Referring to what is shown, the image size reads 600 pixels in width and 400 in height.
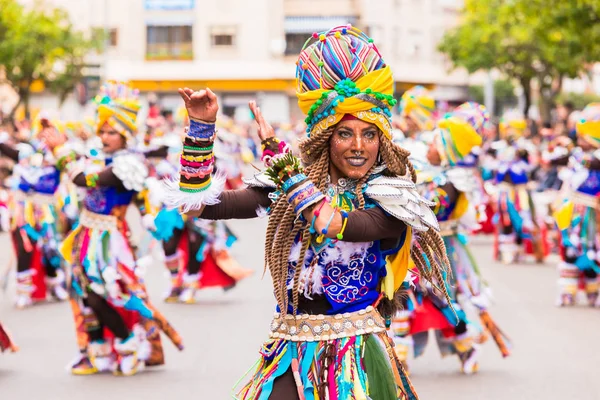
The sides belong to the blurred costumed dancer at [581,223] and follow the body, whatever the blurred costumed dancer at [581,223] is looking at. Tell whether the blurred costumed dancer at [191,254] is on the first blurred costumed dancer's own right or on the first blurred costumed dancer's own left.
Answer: on the first blurred costumed dancer's own right

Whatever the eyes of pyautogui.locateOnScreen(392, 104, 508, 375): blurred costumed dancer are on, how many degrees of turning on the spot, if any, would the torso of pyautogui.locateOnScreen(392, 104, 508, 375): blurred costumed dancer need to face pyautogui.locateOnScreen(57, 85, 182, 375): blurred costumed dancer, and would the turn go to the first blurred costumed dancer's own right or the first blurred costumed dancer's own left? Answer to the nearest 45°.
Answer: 0° — they already face them

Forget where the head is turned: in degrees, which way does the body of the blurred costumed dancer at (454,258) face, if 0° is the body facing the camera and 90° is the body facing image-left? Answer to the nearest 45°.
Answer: approximately 90°

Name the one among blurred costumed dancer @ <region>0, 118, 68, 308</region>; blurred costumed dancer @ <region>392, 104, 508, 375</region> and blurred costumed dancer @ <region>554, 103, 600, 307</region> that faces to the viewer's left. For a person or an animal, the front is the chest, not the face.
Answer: blurred costumed dancer @ <region>392, 104, 508, 375</region>

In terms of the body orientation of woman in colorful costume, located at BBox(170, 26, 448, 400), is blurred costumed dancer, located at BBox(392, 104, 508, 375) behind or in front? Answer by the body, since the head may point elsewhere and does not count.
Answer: behind

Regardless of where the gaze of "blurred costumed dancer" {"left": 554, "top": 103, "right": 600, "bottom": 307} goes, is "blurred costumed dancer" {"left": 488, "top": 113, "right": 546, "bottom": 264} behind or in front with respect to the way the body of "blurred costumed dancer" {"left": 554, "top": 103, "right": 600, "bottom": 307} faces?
behind
